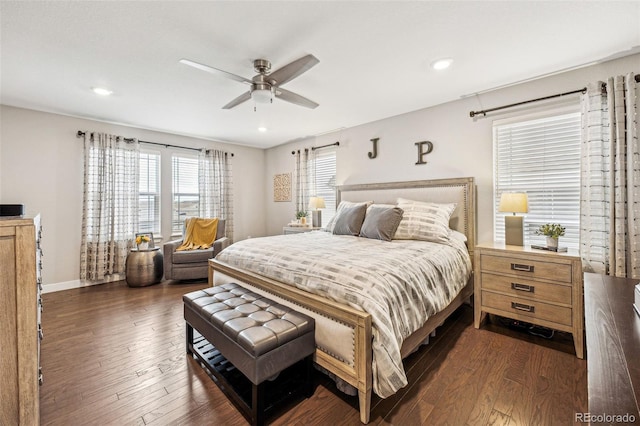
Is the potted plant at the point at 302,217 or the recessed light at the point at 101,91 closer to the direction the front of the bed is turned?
the recessed light

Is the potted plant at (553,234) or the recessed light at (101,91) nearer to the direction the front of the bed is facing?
the recessed light

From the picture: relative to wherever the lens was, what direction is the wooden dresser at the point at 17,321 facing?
facing to the right of the viewer

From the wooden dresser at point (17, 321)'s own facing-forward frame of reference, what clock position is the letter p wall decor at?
The letter p wall decor is roughly at 12 o'clock from the wooden dresser.

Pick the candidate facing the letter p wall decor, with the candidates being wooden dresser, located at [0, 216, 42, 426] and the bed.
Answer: the wooden dresser

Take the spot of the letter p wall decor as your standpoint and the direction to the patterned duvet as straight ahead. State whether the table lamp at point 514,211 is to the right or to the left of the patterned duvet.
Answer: left

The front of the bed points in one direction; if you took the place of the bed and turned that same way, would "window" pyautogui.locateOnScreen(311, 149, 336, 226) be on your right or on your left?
on your right

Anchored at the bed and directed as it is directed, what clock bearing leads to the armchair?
The armchair is roughly at 3 o'clock from the bed.

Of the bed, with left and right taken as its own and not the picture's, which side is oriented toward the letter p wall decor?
back

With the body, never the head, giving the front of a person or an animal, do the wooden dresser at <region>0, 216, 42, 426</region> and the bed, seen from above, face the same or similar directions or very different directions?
very different directions

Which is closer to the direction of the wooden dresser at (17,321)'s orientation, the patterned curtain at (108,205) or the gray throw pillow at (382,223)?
the gray throw pillow

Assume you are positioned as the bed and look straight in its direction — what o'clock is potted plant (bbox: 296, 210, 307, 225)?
The potted plant is roughly at 4 o'clock from the bed.

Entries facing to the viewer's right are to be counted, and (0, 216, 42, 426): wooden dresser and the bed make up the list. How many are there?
1

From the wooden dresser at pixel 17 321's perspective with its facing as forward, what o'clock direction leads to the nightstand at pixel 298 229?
The nightstand is roughly at 11 o'clock from the wooden dresser.

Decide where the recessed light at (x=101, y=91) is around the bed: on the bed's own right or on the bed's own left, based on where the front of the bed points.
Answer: on the bed's own right
